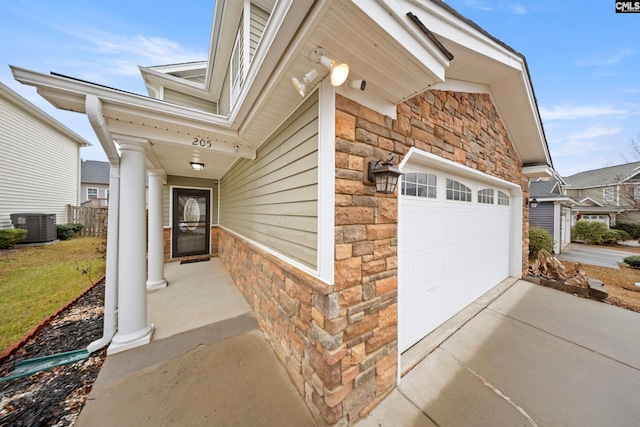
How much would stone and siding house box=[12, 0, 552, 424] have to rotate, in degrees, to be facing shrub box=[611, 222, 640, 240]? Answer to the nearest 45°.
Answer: approximately 45° to its left

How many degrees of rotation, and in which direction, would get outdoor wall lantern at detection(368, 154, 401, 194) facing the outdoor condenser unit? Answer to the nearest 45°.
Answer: approximately 135° to its right

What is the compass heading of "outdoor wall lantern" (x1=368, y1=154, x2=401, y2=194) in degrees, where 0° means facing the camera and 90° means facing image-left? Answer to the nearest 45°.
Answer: approximately 315°

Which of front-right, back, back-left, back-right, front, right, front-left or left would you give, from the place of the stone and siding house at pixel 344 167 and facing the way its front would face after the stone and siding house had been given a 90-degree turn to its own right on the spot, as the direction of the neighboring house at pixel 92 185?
right

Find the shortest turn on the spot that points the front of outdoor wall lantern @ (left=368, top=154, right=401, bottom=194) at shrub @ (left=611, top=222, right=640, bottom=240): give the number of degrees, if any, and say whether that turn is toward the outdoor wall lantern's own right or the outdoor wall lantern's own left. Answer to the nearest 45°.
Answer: approximately 90° to the outdoor wall lantern's own left

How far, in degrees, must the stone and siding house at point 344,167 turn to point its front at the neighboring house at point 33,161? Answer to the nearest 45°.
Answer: approximately 180°

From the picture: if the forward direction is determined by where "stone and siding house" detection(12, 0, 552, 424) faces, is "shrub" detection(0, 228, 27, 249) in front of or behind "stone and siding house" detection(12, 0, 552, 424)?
behind

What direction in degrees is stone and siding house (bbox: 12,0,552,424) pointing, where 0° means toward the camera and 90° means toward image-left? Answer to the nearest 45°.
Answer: approximately 315°

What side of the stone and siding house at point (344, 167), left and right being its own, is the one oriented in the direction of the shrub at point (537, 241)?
left

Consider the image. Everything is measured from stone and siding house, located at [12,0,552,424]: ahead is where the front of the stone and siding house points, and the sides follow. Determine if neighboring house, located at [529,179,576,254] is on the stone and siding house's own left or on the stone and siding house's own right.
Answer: on the stone and siding house's own left

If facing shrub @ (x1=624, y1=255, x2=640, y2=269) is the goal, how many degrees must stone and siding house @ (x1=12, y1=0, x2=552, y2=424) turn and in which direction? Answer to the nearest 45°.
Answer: approximately 45° to its left

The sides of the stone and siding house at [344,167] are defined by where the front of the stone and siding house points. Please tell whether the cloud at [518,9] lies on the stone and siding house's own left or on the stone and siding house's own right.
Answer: on the stone and siding house's own left
